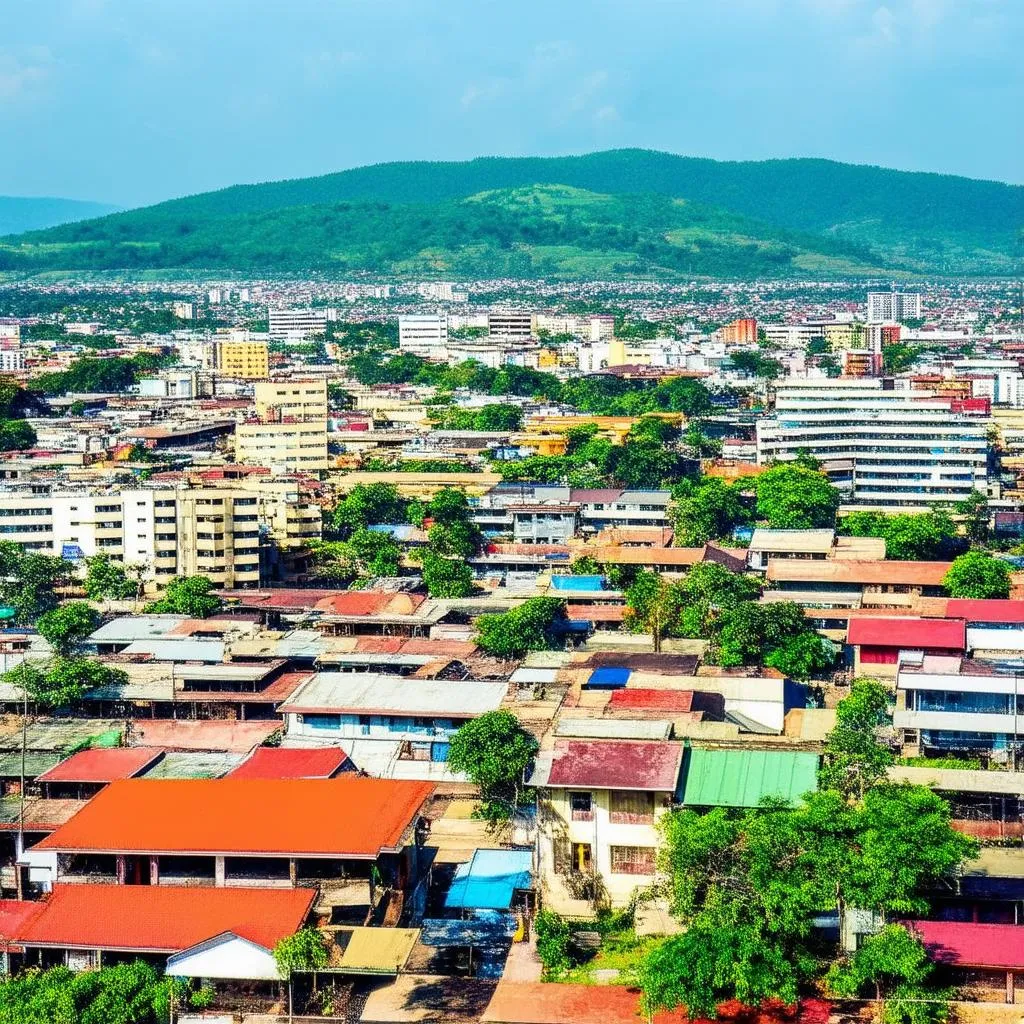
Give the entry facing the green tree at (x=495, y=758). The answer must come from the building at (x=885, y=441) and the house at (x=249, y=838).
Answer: the building

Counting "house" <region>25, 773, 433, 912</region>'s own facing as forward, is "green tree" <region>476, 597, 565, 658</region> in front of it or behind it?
behind

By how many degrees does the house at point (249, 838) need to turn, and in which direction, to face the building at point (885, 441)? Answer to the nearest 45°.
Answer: approximately 135° to its left

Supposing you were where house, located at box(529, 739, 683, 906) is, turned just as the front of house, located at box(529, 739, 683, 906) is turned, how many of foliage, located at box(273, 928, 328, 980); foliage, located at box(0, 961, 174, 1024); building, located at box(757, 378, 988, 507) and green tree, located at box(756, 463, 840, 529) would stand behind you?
2

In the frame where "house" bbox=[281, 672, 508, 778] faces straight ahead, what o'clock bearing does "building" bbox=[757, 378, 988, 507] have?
The building is roughly at 7 o'clock from the house.

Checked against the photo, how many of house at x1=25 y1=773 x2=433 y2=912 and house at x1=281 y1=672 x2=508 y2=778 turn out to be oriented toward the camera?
2

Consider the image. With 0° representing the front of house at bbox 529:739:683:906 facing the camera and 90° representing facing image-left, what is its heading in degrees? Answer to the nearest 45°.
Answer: approximately 0°

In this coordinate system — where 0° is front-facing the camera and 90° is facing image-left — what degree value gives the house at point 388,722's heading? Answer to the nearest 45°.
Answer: approximately 0°

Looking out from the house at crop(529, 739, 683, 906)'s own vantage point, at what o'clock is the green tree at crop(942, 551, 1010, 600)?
The green tree is roughly at 7 o'clock from the house.
